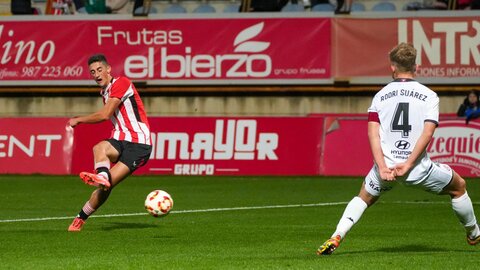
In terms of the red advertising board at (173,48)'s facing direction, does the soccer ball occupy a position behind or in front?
in front

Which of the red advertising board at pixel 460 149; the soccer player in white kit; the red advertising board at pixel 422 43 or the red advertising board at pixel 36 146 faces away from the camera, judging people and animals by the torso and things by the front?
the soccer player in white kit

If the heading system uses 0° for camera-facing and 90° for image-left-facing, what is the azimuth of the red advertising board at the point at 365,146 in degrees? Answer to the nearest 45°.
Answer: approximately 0°

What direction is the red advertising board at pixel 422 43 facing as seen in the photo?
toward the camera

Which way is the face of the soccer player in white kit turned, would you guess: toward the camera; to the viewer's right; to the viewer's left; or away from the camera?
away from the camera

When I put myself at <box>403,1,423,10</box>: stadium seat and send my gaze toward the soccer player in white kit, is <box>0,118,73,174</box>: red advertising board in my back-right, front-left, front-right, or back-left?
front-right

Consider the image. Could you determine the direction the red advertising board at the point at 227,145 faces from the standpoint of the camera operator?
facing the viewer

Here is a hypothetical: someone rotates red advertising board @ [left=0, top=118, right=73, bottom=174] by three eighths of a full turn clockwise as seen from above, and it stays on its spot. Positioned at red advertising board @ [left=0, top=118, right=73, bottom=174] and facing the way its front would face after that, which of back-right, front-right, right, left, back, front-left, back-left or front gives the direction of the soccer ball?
back-left

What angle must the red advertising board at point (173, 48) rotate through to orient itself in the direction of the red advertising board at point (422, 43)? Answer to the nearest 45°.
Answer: approximately 90° to its left

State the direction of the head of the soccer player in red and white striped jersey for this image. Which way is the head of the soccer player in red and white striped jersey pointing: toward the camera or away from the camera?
toward the camera

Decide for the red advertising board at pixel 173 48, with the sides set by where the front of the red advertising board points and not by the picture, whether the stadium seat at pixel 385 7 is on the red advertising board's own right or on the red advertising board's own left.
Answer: on the red advertising board's own left

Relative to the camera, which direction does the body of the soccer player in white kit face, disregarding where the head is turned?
away from the camera

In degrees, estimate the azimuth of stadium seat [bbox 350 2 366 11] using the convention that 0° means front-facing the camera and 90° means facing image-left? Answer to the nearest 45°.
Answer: approximately 0°

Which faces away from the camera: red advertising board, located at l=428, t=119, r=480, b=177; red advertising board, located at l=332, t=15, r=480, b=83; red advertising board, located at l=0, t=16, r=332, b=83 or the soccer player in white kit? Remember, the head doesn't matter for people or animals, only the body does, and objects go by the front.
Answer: the soccer player in white kit

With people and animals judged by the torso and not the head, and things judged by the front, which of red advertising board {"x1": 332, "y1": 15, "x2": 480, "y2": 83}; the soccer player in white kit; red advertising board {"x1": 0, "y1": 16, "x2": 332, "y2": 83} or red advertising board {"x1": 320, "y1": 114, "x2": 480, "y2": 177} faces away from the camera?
the soccer player in white kit
